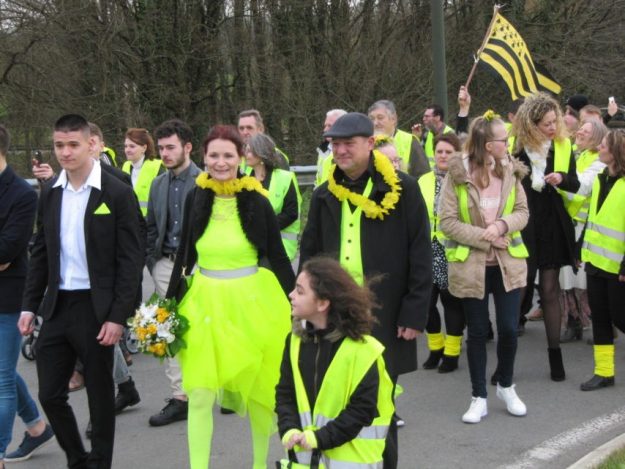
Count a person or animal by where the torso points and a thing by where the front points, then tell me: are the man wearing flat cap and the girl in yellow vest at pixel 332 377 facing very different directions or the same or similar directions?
same or similar directions

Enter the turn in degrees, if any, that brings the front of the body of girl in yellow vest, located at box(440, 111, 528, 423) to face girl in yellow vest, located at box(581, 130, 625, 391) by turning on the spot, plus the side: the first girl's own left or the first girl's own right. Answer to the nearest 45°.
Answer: approximately 135° to the first girl's own left

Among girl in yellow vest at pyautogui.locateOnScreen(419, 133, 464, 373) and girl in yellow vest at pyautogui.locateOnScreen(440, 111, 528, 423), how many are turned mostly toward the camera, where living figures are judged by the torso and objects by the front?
2

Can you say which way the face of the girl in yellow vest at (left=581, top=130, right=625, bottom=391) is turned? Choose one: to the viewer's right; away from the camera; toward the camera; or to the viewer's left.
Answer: to the viewer's left

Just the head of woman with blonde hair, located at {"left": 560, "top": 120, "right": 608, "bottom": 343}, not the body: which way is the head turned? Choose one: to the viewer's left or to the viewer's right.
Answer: to the viewer's left

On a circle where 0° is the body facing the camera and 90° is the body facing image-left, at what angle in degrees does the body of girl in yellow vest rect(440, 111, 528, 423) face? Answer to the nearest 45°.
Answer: approximately 0°

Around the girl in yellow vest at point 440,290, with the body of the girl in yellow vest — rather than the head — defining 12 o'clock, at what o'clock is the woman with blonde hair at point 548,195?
The woman with blonde hair is roughly at 9 o'clock from the girl in yellow vest.

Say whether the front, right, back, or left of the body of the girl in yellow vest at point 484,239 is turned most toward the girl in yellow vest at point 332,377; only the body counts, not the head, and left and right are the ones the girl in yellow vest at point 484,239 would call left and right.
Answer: front

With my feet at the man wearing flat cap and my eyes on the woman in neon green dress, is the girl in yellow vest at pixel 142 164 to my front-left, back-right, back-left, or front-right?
front-right

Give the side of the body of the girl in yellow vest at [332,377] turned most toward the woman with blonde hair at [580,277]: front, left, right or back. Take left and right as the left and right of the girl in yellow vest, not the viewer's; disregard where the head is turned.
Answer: back

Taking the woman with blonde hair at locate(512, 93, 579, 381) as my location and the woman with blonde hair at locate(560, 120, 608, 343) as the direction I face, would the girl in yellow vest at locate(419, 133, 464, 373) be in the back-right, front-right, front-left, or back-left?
back-left
